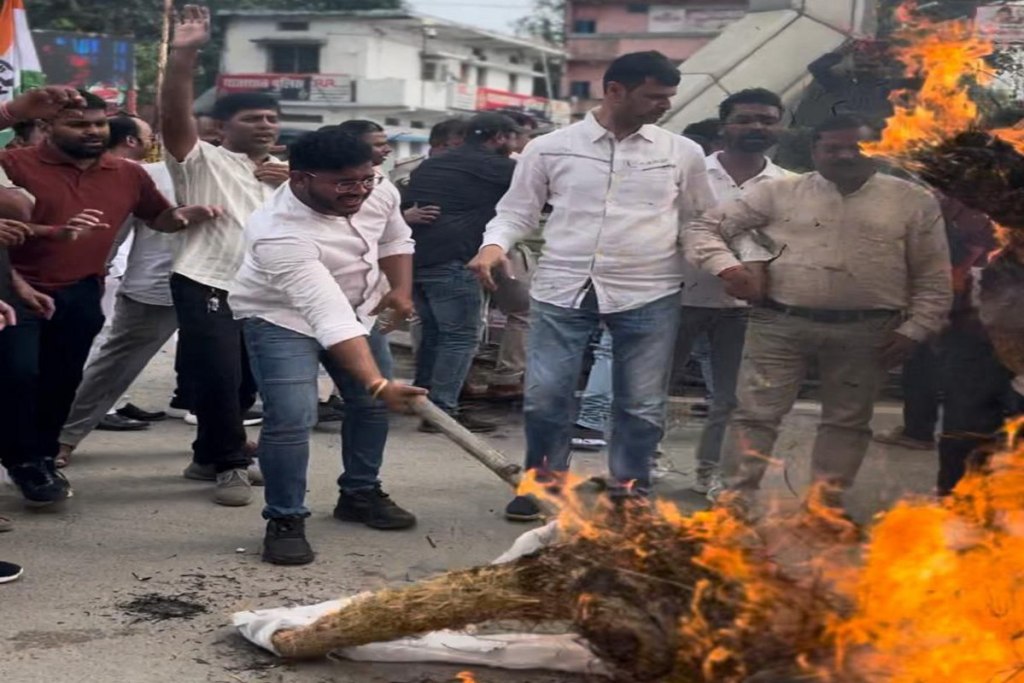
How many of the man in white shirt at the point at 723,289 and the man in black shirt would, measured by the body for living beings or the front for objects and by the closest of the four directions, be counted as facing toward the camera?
1

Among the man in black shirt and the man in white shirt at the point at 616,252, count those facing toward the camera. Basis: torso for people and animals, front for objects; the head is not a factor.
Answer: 1

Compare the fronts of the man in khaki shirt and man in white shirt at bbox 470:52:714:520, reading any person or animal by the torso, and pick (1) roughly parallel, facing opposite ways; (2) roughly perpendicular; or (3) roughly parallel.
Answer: roughly parallel

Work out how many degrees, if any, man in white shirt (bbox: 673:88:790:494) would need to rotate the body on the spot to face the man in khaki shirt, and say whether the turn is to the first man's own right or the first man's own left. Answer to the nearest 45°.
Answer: approximately 45° to the first man's own left

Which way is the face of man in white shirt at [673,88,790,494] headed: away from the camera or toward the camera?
toward the camera

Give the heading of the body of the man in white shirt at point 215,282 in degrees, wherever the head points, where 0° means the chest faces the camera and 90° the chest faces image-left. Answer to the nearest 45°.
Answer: approximately 315°

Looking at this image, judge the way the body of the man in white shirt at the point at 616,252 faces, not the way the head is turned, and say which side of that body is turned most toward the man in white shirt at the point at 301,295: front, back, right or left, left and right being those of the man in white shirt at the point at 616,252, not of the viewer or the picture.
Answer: right

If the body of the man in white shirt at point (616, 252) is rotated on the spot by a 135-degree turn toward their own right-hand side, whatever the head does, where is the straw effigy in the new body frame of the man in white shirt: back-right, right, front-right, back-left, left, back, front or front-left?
back-left

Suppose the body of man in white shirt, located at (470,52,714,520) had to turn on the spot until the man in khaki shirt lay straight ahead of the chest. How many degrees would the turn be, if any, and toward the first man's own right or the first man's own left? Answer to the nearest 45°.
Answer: approximately 45° to the first man's own left

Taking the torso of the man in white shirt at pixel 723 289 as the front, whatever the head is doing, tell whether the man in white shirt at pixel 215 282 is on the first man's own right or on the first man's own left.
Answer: on the first man's own right

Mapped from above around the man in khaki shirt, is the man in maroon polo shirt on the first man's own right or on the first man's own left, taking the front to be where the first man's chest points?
on the first man's own right

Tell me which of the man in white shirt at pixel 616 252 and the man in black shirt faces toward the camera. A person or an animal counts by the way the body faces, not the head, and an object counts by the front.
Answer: the man in white shirt

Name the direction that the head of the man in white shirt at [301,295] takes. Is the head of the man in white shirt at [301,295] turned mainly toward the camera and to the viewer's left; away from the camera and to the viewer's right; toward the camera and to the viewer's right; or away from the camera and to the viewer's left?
toward the camera and to the viewer's right

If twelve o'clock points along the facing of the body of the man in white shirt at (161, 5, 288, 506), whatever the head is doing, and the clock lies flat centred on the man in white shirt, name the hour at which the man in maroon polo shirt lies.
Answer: The man in maroon polo shirt is roughly at 4 o'clock from the man in white shirt.

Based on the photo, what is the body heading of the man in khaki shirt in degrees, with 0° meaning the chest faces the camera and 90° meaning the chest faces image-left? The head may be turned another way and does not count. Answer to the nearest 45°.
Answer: approximately 0°
